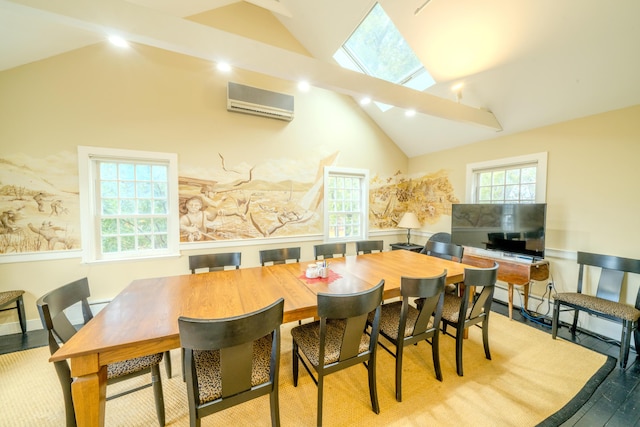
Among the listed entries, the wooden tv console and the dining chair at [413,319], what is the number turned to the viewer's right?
0

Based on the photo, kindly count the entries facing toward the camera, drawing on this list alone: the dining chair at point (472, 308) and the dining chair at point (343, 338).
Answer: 0

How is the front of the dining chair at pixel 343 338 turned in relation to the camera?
facing away from the viewer and to the left of the viewer

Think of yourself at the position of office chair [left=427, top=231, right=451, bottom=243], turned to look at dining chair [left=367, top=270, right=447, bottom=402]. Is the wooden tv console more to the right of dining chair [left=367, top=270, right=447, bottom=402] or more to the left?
left

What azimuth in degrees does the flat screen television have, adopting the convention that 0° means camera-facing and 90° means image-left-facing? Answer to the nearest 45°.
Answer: approximately 45°

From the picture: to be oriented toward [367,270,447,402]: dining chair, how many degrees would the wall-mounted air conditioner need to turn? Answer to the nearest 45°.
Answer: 0° — it already faces it

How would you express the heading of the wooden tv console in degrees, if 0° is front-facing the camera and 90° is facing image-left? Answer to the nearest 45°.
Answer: approximately 45°

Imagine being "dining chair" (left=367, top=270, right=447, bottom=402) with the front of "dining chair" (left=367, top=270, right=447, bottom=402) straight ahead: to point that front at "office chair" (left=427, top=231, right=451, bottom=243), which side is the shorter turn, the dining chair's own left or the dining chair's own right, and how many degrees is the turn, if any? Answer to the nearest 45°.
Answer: approximately 45° to the dining chair's own right

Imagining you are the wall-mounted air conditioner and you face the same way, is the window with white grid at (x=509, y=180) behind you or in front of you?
in front

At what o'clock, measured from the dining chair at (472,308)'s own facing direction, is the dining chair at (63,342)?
the dining chair at (63,342) is roughly at 9 o'clock from the dining chair at (472,308).

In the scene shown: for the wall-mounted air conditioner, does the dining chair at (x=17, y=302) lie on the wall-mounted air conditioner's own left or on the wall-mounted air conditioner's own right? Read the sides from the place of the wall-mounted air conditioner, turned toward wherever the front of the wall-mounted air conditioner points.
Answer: on the wall-mounted air conditioner's own right

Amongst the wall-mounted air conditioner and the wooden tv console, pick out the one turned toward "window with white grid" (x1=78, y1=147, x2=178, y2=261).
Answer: the wooden tv console
